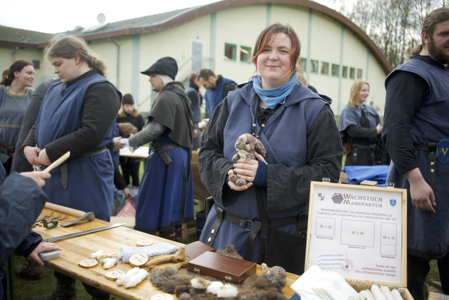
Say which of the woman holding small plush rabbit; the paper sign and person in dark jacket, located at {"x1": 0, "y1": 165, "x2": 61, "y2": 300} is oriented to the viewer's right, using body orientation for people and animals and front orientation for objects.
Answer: the person in dark jacket

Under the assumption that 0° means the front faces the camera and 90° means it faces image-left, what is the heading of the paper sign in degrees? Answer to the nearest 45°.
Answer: approximately 0°

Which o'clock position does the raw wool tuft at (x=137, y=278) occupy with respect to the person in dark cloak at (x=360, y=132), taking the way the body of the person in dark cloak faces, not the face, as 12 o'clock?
The raw wool tuft is roughly at 2 o'clock from the person in dark cloak.

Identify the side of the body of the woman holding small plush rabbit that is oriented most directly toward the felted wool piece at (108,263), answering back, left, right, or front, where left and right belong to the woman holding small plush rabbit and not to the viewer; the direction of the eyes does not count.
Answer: right

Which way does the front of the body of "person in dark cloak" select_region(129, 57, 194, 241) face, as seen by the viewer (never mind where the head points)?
to the viewer's left
